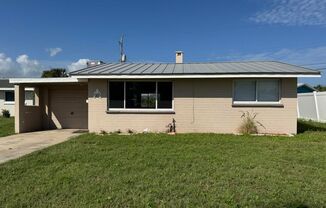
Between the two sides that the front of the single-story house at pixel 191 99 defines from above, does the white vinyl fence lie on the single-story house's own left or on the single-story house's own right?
on the single-story house's own left

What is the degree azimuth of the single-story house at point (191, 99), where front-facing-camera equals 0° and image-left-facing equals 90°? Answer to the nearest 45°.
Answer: approximately 0°

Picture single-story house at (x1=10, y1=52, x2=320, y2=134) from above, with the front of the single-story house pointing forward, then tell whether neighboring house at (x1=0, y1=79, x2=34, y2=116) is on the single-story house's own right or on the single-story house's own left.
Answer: on the single-story house's own right
